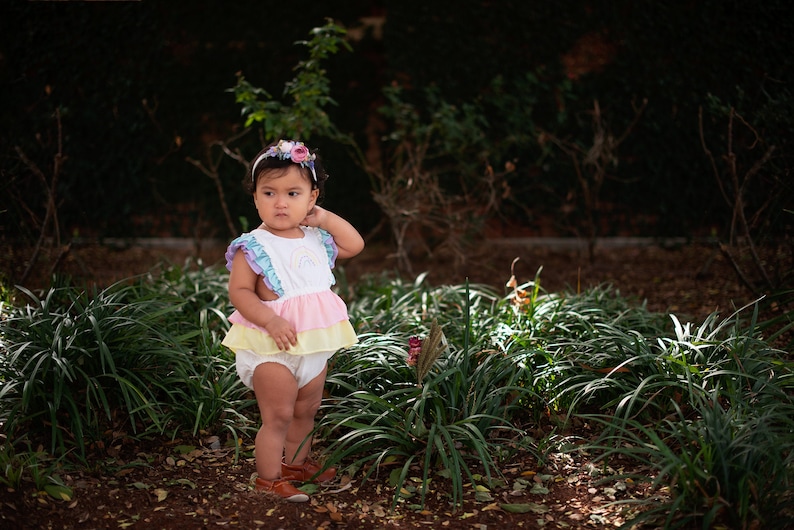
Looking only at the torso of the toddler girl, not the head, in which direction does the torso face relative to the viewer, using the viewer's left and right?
facing the viewer and to the right of the viewer
